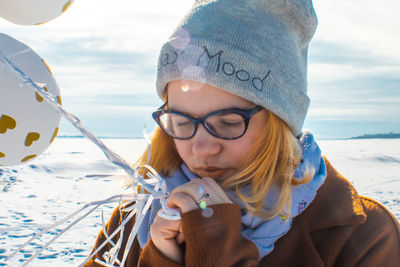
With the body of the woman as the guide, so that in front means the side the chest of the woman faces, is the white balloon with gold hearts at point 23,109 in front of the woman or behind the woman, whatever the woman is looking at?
in front

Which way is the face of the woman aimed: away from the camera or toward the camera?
toward the camera

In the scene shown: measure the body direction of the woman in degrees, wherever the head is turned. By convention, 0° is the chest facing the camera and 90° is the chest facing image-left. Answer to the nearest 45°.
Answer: approximately 45°

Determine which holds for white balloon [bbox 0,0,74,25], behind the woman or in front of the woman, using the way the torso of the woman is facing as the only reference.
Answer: in front
